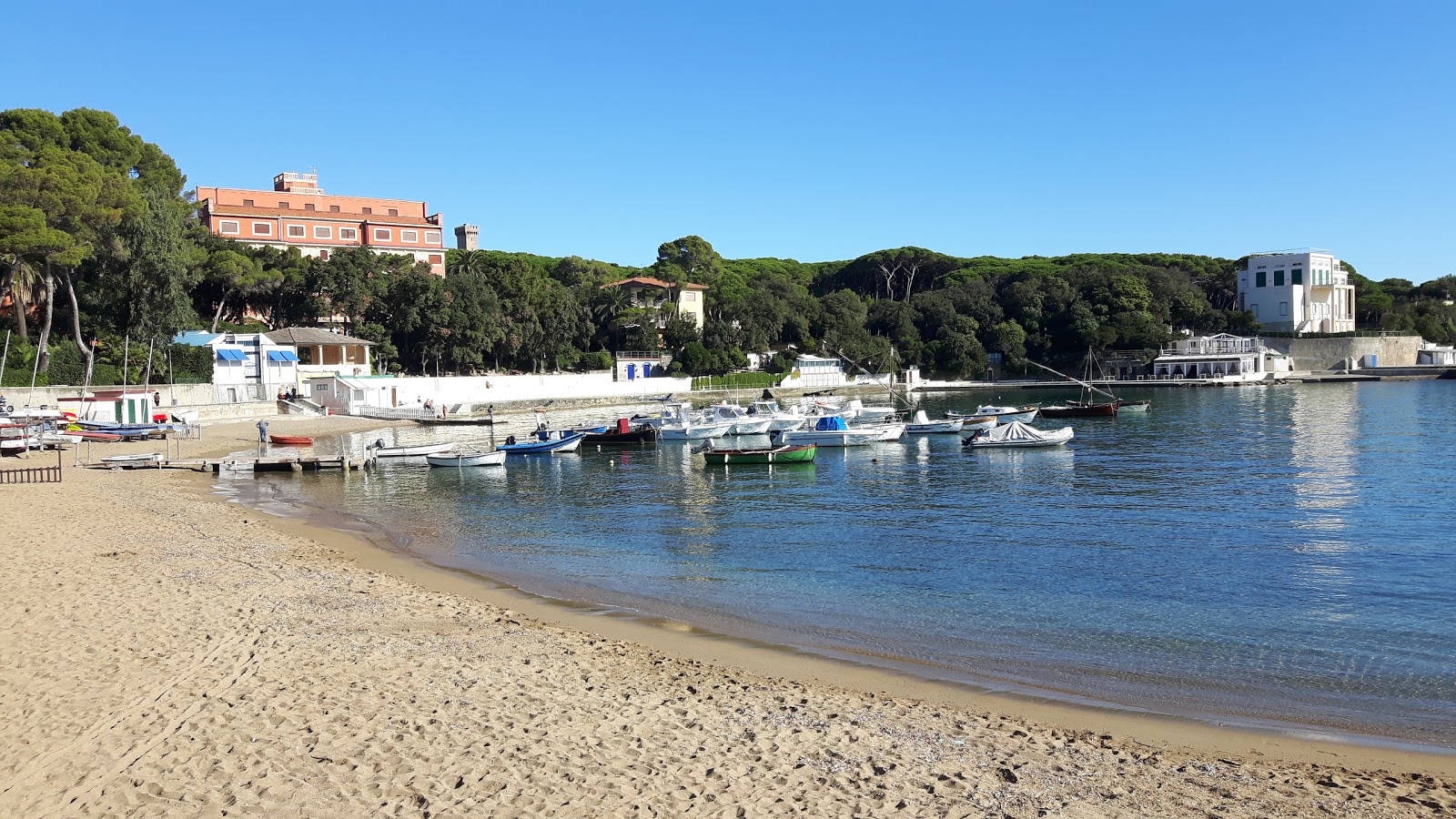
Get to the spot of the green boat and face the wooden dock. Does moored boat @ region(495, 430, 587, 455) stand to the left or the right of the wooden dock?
right

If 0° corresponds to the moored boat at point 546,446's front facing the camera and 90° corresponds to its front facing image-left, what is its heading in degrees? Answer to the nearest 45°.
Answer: approximately 270°

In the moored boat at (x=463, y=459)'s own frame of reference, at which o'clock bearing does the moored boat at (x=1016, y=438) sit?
the moored boat at (x=1016, y=438) is roughly at 12 o'clock from the moored boat at (x=463, y=459).

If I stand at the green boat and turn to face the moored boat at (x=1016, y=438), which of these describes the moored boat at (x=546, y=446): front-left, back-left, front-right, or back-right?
back-left

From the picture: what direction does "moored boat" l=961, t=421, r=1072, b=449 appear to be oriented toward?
to the viewer's right

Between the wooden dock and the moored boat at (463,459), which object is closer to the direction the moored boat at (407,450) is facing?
the moored boat

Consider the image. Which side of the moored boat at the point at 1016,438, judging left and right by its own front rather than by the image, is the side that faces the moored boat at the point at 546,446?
back

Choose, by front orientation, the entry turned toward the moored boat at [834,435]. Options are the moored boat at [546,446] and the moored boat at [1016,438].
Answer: the moored boat at [546,446]

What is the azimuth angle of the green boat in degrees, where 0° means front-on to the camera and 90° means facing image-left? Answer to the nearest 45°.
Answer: approximately 270°

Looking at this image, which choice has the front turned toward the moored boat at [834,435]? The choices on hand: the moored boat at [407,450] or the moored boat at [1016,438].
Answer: the moored boat at [407,450]

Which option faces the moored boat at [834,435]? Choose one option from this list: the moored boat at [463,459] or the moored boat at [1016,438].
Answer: the moored boat at [463,459]
